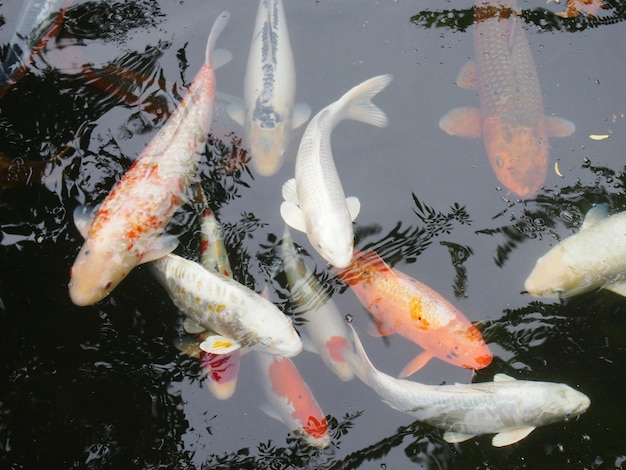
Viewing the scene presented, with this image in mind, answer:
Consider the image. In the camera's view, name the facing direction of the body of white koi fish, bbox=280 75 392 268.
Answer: toward the camera

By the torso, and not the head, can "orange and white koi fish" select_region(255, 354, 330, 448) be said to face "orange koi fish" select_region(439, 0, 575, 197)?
no

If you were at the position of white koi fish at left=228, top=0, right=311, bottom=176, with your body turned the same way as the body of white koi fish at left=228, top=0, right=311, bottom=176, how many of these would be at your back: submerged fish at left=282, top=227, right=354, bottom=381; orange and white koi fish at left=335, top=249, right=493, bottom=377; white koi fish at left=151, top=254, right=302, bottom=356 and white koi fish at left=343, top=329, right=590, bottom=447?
0

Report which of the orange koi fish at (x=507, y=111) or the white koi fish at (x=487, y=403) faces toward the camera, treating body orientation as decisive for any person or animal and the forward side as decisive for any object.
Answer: the orange koi fish

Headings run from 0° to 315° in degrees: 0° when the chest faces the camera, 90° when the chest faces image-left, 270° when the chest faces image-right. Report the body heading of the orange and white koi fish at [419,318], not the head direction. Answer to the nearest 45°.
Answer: approximately 315°

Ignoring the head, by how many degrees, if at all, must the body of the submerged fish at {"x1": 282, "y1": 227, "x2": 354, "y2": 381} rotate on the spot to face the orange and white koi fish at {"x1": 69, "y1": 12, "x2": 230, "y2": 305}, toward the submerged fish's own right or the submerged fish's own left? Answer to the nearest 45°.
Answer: approximately 135° to the submerged fish's own right

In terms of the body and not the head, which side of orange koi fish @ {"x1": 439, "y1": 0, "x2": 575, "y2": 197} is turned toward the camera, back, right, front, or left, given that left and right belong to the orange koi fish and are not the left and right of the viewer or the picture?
front

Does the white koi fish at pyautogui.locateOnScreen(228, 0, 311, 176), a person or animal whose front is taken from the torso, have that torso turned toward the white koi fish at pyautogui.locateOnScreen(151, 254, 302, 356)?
yes

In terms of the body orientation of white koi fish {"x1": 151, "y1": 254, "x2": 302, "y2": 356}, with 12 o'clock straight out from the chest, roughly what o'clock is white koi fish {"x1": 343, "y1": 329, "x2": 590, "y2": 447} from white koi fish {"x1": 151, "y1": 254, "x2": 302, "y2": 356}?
white koi fish {"x1": 343, "y1": 329, "x2": 590, "y2": 447} is roughly at 11 o'clock from white koi fish {"x1": 151, "y1": 254, "x2": 302, "y2": 356}.

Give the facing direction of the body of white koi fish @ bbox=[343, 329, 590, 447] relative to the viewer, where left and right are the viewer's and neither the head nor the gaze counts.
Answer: facing to the right of the viewer

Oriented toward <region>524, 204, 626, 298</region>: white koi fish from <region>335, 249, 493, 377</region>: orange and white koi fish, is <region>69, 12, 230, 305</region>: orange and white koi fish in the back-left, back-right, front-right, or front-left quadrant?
back-left

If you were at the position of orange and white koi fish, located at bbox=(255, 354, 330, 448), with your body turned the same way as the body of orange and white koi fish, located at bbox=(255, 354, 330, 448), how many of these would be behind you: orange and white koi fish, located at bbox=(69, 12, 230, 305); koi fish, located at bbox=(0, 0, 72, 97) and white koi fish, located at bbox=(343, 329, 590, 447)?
2

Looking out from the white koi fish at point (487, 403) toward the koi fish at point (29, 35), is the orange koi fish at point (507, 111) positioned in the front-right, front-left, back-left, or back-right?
front-right
